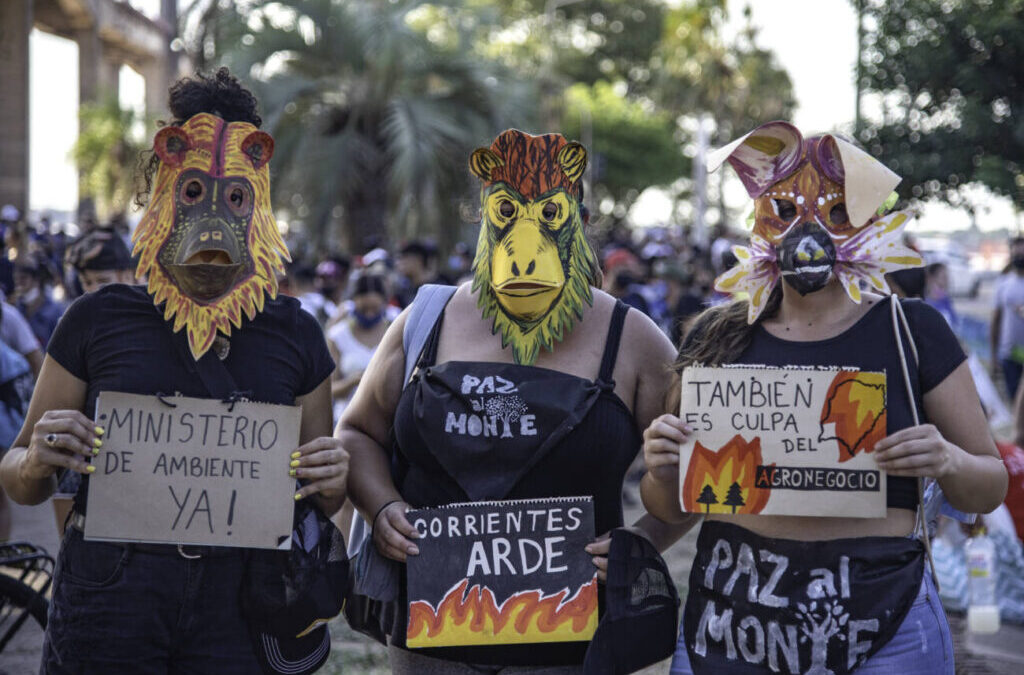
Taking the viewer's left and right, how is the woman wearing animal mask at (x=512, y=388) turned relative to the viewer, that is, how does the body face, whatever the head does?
facing the viewer

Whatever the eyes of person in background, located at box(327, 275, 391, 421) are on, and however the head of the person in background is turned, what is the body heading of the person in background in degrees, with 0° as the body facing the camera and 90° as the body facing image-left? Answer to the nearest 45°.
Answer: approximately 0°

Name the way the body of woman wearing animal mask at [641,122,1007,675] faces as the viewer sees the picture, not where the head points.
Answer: toward the camera

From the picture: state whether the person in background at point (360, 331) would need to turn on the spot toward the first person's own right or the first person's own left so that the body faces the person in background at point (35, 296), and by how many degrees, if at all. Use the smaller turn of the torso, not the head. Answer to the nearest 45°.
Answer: approximately 135° to the first person's own right

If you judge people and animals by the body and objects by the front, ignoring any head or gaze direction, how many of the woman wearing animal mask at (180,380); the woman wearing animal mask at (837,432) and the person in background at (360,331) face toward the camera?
3

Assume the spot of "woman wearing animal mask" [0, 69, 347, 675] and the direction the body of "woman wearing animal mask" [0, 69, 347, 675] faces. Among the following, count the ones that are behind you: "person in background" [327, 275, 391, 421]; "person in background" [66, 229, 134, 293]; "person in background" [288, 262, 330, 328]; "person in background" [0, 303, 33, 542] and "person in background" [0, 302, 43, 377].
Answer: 5

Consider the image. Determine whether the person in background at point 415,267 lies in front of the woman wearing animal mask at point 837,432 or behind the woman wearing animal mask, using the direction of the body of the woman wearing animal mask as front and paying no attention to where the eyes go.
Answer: behind

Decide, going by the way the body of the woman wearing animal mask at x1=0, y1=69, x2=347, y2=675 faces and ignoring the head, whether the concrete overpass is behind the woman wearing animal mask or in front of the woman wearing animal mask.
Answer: behind

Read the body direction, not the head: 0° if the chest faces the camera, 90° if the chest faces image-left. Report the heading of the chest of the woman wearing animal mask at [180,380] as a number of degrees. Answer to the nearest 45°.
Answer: approximately 0°

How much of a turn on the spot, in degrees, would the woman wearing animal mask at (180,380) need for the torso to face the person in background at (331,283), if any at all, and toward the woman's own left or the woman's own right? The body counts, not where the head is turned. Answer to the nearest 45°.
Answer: approximately 180°
